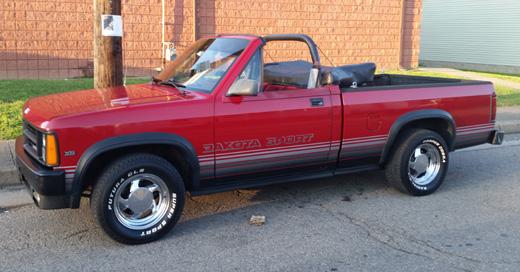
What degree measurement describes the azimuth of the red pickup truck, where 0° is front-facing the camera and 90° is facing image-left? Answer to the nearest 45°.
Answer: approximately 45°

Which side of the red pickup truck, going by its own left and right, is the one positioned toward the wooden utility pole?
right
